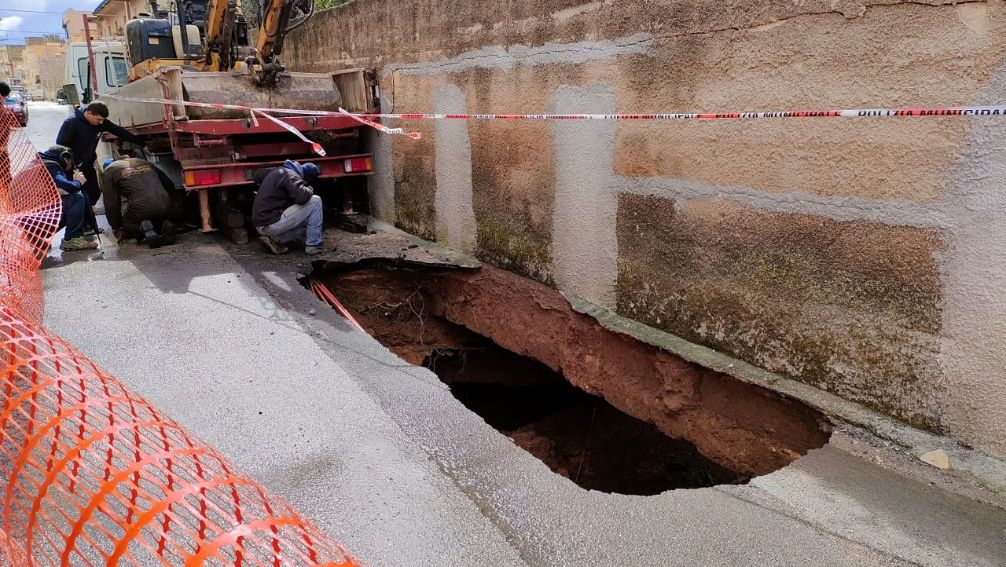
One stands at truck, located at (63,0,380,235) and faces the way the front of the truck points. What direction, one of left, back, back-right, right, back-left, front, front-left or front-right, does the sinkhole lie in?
back

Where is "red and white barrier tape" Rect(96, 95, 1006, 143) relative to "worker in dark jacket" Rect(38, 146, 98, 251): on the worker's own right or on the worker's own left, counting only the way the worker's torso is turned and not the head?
on the worker's own right

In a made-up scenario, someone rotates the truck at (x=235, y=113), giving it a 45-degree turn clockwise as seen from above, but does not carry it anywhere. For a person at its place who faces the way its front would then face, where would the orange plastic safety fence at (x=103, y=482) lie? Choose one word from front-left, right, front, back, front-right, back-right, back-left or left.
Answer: back

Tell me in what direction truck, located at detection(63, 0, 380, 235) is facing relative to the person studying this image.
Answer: facing away from the viewer and to the left of the viewer

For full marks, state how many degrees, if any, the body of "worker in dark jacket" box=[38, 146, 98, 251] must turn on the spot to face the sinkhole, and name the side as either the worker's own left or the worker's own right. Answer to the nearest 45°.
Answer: approximately 45° to the worker's own right

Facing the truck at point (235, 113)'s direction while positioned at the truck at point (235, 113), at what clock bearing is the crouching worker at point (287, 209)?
The crouching worker is roughly at 7 o'clock from the truck.

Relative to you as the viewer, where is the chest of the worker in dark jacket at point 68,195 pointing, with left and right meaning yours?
facing to the right of the viewer
